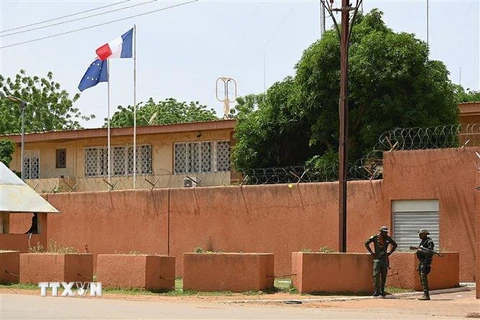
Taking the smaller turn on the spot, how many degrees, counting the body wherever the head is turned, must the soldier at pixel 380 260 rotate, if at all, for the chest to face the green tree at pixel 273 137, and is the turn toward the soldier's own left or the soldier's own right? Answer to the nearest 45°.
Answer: approximately 180°

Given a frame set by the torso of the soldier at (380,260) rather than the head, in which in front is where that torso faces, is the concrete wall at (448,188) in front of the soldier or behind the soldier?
behind

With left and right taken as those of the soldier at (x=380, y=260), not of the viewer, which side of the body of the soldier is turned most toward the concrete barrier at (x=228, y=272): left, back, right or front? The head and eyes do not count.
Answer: right

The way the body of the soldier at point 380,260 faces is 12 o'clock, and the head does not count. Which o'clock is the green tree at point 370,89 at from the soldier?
The green tree is roughly at 6 o'clock from the soldier.

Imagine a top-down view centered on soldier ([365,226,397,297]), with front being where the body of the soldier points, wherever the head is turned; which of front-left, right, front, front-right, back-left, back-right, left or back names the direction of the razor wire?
back

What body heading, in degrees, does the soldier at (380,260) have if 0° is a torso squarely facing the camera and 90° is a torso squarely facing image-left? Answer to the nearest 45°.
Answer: approximately 0°

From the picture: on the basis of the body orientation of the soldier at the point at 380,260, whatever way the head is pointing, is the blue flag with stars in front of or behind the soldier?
behind

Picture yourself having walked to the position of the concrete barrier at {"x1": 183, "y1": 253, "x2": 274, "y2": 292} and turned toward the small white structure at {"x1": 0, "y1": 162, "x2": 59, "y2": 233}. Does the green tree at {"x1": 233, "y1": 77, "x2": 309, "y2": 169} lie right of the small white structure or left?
right

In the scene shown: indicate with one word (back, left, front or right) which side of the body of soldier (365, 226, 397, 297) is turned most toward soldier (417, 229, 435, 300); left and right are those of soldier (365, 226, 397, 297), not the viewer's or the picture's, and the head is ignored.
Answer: left
